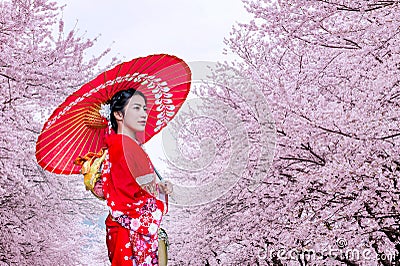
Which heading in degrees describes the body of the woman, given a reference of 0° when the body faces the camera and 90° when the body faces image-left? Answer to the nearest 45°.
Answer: approximately 270°

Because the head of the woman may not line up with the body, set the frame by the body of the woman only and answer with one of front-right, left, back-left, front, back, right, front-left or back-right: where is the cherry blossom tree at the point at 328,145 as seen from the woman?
front-left
